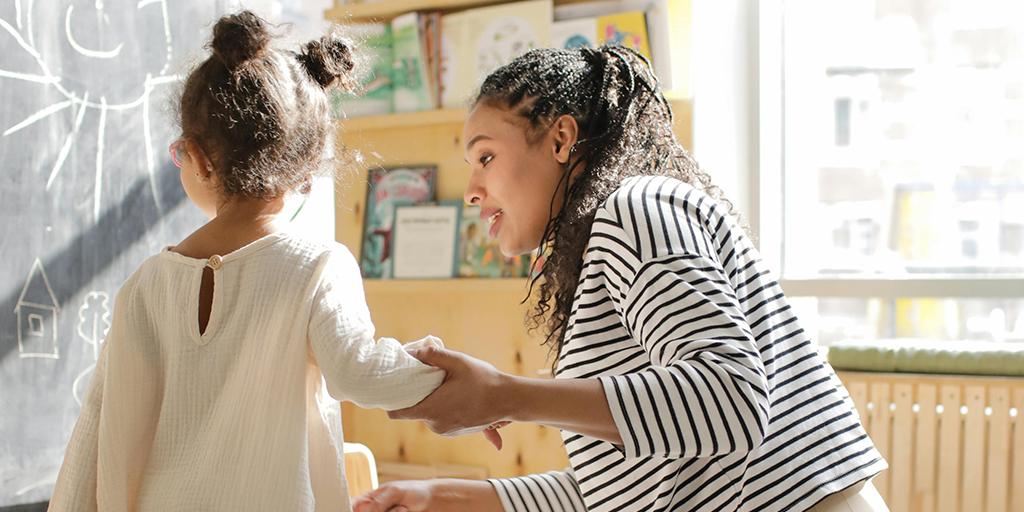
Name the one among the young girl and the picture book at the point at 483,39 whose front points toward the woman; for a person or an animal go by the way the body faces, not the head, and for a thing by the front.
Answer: the picture book

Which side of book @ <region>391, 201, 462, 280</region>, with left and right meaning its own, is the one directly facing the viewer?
front

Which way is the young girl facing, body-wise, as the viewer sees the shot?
away from the camera

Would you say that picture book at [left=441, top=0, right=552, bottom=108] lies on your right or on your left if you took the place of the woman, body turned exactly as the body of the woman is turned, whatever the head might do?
on your right

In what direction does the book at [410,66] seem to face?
toward the camera

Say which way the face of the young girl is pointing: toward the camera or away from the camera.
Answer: away from the camera

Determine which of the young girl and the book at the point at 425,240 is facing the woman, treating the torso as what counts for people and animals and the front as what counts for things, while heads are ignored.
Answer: the book

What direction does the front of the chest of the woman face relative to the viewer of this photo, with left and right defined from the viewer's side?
facing to the left of the viewer

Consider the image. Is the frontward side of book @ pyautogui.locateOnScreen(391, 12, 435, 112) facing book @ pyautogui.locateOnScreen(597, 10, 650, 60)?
no

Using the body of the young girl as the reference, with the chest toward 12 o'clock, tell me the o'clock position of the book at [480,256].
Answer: The book is roughly at 1 o'clock from the young girl.

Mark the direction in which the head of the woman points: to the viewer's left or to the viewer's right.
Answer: to the viewer's left

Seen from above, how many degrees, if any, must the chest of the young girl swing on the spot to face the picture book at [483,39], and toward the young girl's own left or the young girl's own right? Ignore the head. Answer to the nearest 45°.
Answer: approximately 45° to the young girl's own right

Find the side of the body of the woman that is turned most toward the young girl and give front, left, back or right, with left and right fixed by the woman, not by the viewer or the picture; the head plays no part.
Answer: front

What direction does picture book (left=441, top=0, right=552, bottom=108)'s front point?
toward the camera

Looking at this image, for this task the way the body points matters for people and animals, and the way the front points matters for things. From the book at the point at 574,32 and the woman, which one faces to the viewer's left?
the woman

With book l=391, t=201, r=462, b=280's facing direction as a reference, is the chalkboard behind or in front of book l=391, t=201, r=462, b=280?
in front
